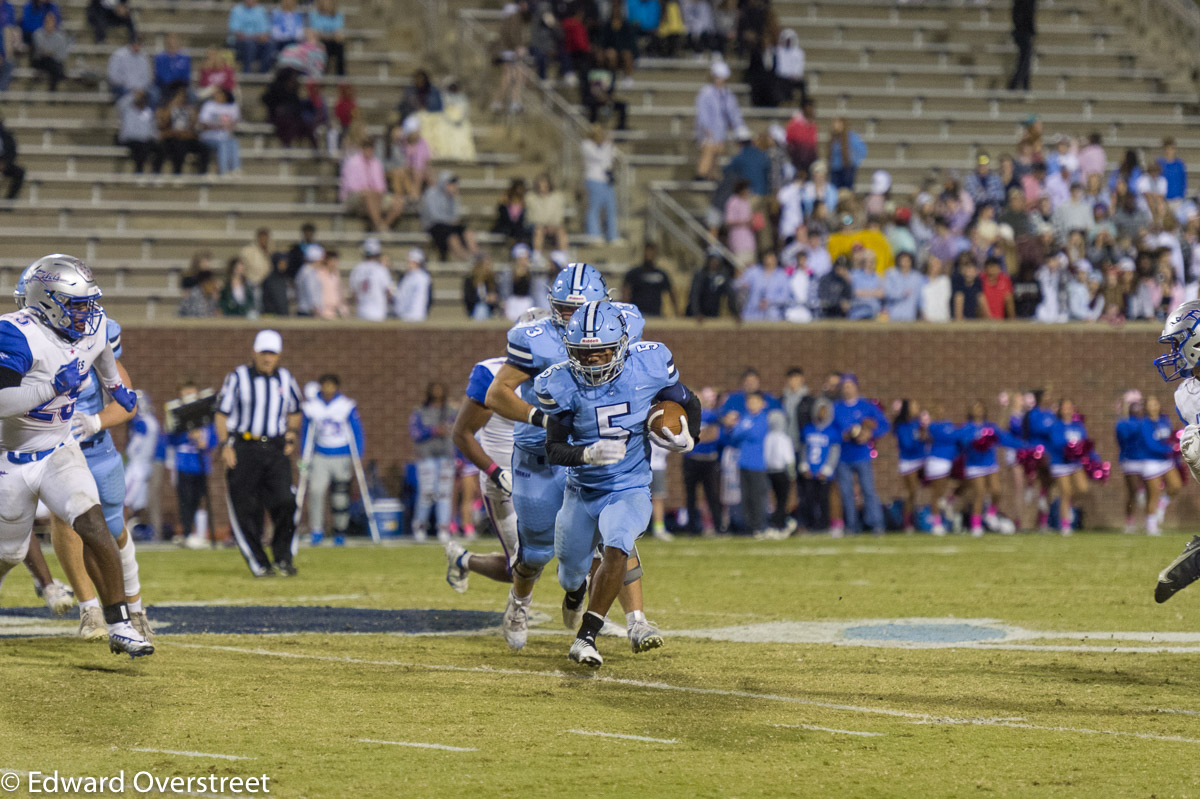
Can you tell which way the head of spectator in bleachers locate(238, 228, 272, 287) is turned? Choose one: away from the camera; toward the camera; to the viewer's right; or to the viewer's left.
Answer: toward the camera

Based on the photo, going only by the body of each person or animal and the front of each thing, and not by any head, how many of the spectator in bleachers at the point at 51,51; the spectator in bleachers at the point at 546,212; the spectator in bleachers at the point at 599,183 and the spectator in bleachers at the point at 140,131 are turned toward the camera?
4

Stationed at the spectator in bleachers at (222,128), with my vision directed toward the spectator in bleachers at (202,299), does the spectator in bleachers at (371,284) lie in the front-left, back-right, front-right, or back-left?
front-left

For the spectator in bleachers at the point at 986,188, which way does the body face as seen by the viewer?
toward the camera

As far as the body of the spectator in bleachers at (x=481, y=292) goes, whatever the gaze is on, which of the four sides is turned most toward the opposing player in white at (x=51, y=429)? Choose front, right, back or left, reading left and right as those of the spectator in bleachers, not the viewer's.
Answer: front

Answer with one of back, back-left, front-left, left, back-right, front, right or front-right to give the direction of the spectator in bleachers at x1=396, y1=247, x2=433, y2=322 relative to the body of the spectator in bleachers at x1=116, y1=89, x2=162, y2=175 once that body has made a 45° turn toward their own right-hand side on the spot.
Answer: left

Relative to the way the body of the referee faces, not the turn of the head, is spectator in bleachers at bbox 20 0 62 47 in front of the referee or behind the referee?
behind

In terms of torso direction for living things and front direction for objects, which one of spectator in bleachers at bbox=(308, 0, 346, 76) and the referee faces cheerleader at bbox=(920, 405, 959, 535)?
the spectator in bleachers

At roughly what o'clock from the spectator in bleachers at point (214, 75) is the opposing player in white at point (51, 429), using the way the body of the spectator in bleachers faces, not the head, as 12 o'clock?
The opposing player in white is roughly at 12 o'clock from the spectator in bleachers.

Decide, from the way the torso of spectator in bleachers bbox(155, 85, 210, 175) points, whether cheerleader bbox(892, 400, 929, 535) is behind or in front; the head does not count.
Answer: in front

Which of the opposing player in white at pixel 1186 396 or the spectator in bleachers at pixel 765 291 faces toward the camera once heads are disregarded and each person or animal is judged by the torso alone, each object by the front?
the spectator in bleachers

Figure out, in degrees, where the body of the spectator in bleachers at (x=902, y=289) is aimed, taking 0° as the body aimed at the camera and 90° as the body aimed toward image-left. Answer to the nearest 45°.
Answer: approximately 0°

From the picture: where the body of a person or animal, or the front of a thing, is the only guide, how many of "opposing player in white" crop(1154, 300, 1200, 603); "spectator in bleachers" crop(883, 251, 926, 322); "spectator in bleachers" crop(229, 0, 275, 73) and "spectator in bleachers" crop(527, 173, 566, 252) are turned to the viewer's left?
1

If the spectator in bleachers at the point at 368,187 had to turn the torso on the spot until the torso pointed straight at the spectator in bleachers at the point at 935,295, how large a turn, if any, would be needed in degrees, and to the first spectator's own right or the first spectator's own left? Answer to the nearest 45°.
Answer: approximately 45° to the first spectator's own left

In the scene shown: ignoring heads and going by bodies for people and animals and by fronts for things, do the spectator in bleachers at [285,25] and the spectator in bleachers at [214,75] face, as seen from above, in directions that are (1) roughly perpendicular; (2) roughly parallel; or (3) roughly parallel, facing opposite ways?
roughly parallel

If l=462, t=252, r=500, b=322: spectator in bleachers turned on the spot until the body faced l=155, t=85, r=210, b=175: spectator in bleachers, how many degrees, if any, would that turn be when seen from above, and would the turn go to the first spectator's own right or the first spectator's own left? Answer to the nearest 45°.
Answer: approximately 135° to the first spectator's own right

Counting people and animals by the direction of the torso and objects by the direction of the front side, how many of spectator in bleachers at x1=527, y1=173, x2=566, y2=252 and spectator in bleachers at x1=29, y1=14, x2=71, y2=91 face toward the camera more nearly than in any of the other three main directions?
2
